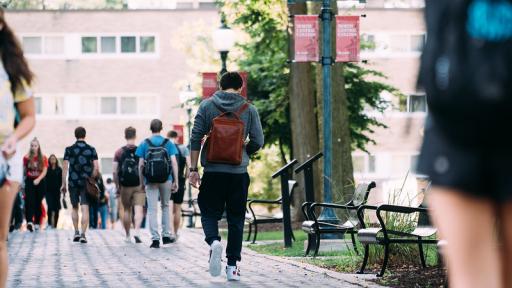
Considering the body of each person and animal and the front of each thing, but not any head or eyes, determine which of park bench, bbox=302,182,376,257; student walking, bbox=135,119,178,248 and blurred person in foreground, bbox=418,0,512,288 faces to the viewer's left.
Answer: the park bench

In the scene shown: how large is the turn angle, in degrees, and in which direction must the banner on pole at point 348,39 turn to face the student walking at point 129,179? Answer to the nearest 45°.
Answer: approximately 90° to its right

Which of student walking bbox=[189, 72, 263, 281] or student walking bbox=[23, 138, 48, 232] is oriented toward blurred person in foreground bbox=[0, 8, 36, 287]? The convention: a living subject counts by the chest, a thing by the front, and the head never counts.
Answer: student walking bbox=[23, 138, 48, 232]

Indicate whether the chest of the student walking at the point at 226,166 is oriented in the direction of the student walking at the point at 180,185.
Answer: yes

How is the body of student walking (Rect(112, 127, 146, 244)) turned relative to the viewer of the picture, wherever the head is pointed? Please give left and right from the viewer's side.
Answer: facing away from the viewer

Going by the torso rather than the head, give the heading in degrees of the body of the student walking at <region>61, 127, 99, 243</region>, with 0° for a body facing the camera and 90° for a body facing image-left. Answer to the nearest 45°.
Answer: approximately 180°

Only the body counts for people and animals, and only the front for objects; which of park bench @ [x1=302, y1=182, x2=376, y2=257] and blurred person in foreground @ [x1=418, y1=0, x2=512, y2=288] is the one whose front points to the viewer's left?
the park bench

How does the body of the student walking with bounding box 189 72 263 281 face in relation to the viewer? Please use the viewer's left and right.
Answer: facing away from the viewer

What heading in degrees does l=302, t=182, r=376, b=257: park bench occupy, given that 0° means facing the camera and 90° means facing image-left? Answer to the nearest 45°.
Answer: approximately 90°

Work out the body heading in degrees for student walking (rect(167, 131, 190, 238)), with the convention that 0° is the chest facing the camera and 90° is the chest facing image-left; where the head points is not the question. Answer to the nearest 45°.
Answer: approximately 180°

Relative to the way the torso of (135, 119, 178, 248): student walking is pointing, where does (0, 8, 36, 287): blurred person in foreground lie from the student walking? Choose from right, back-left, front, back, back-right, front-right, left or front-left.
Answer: back
